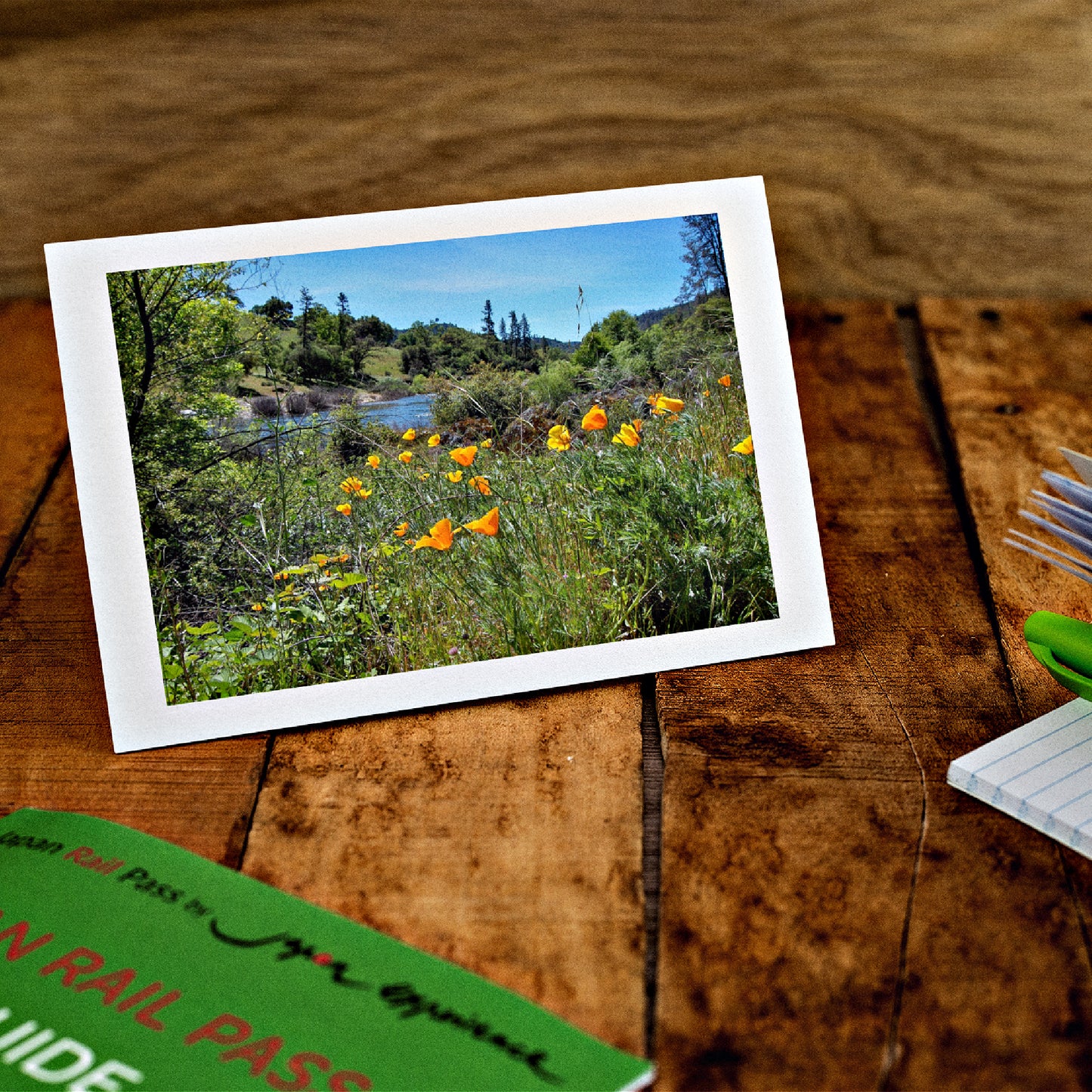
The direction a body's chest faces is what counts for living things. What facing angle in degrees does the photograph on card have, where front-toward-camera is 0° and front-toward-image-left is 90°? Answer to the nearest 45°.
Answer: approximately 0°
